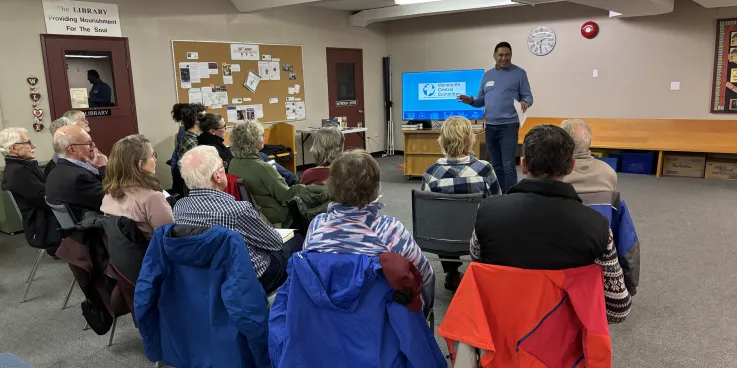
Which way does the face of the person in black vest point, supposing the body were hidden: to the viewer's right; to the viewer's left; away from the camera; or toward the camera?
away from the camera

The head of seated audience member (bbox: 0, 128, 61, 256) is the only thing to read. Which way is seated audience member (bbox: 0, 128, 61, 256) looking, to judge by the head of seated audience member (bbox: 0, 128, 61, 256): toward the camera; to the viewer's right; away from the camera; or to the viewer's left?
to the viewer's right

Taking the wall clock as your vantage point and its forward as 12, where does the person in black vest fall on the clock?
The person in black vest is roughly at 12 o'clock from the wall clock.

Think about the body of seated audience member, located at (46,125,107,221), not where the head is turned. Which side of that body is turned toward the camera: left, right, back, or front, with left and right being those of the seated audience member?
right

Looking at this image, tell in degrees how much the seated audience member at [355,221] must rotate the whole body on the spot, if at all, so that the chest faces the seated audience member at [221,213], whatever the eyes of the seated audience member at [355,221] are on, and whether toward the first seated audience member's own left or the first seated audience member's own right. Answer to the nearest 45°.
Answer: approximately 45° to the first seated audience member's own left

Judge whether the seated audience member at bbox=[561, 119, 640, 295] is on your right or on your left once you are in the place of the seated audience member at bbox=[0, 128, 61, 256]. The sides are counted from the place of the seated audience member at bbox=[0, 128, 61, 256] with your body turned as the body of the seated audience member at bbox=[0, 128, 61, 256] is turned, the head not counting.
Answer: on your right

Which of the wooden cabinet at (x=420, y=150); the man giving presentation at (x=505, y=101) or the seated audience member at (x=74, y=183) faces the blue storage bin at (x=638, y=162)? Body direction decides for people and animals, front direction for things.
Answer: the seated audience member

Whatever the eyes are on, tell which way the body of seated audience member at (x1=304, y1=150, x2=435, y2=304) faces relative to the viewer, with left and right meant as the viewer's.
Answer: facing away from the viewer

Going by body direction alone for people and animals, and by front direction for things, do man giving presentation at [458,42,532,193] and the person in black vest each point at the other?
yes

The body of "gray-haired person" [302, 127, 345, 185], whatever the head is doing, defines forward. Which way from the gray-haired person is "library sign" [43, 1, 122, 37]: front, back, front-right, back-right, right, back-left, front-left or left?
left

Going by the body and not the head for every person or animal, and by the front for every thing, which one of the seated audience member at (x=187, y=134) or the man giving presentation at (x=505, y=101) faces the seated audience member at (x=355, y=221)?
the man giving presentation

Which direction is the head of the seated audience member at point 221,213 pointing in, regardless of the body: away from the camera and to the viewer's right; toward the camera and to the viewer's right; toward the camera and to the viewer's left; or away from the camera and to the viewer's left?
away from the camera and to the viewer's right

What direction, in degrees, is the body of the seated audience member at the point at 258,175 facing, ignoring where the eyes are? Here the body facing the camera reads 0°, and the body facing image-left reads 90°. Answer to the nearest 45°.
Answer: approximately 225°
